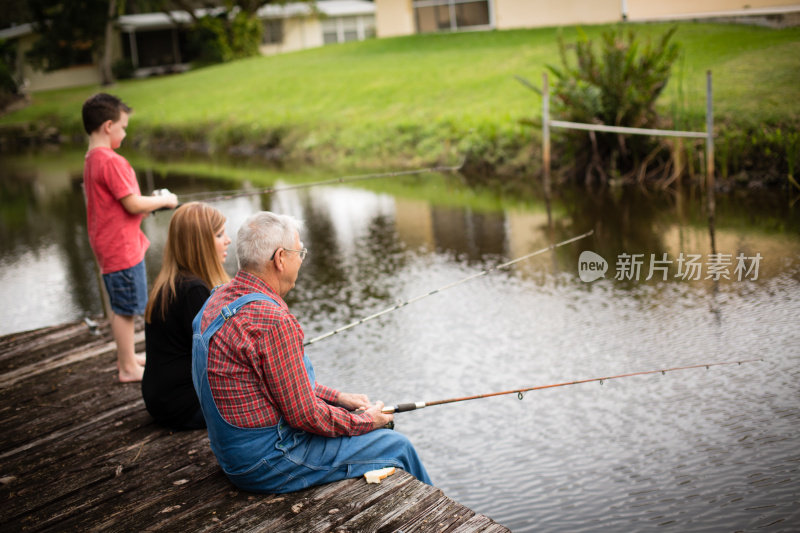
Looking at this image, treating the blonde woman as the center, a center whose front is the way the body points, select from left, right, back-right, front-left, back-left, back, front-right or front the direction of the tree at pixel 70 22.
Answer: front-left

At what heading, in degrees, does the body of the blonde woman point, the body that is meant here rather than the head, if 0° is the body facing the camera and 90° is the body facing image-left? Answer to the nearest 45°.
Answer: approximately 225°

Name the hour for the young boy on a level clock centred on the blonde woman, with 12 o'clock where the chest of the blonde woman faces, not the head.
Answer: The young boy is roughly at 10 o'clock from the blonde woman.

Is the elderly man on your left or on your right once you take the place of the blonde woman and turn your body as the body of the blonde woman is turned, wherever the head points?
on your right

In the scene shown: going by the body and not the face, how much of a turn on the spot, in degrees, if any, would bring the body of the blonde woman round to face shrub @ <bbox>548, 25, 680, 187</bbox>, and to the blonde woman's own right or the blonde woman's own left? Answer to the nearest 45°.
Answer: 0° — they already face it

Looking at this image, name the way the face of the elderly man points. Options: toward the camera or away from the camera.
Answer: away from the camera

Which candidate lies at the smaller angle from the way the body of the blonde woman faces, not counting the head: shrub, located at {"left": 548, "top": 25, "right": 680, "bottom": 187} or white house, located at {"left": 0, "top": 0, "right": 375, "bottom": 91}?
the shrub

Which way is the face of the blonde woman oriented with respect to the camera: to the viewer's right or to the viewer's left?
to the viewer's right

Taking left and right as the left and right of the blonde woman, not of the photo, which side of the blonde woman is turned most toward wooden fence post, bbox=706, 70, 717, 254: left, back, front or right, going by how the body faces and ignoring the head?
front
